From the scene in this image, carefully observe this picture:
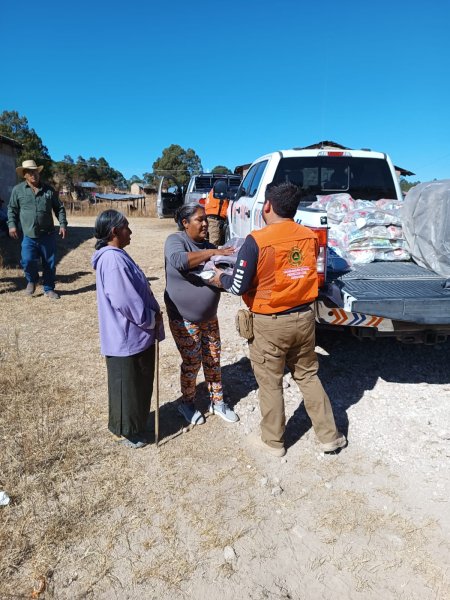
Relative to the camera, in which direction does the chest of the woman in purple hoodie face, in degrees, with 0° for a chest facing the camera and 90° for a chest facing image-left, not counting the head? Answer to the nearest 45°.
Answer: approximately 270°

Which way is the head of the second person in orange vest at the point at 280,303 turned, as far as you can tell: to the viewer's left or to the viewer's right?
to the viewer's left

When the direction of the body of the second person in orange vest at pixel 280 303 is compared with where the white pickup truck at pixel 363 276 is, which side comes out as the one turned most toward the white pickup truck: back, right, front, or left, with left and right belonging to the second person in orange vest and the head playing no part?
right

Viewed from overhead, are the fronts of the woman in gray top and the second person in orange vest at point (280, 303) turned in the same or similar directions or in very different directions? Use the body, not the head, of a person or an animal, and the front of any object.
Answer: very different directions

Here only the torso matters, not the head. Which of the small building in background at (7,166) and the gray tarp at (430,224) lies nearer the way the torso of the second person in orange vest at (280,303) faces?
the small building in background

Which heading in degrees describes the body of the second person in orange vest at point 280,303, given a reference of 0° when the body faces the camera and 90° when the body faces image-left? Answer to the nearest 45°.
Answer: approximately 135°

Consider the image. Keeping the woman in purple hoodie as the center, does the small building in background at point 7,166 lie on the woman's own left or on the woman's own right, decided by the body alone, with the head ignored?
on the woman's own left

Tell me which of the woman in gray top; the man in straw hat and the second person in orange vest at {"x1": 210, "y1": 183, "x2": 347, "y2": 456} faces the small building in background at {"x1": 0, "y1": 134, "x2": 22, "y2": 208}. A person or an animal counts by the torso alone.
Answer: the second person in orange vest

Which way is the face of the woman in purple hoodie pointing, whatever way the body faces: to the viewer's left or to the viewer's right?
to the viewer's right

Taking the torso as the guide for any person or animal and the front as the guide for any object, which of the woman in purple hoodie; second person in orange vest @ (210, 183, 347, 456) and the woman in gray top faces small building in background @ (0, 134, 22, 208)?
the second person in orange vest

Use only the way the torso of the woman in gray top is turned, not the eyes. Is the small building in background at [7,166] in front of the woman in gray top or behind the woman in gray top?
behind

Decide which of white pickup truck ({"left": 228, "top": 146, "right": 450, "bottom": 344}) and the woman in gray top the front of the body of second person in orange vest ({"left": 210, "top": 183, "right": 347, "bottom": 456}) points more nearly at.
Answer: the woman in gray top

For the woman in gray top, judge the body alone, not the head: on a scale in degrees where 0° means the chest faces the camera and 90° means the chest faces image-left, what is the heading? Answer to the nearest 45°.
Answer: approximately 315°
